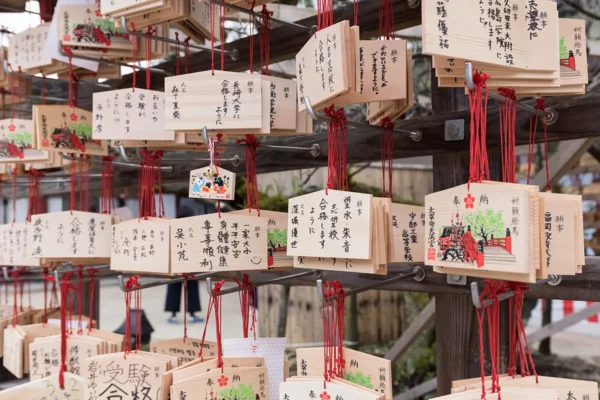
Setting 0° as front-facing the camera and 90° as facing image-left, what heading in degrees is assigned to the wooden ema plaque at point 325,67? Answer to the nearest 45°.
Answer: approximately 45°

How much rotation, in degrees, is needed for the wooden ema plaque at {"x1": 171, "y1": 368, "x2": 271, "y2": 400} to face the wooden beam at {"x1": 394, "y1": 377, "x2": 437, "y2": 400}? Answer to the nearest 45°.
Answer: approximately 135° to its left

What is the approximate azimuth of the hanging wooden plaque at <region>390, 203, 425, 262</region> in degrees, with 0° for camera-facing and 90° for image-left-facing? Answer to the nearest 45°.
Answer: approximately 0°

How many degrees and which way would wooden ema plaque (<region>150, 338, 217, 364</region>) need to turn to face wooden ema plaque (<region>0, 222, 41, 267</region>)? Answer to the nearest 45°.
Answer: approximately 135° to its right

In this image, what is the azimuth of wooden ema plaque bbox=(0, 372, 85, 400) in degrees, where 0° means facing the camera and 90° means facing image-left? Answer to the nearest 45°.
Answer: approximately 0°

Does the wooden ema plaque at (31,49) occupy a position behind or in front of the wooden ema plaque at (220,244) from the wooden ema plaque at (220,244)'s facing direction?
behind
